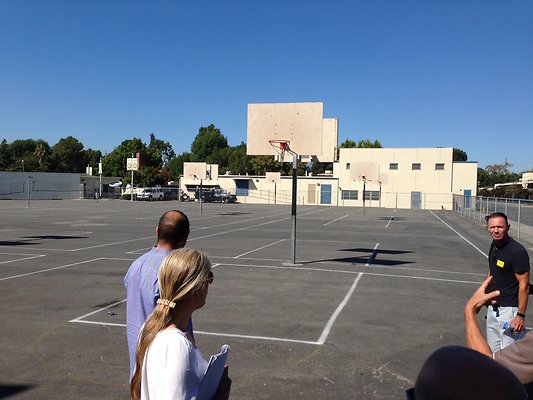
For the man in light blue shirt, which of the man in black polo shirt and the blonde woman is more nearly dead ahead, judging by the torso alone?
the man in black polo shirt

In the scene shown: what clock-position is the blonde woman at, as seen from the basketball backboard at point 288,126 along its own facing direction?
The blonde woman is roughly at 12 o'clock from the basketball backboard.

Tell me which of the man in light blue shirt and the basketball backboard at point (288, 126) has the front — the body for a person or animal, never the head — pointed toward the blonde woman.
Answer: the basketball backboard

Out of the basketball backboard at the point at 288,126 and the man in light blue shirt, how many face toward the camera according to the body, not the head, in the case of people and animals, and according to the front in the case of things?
1

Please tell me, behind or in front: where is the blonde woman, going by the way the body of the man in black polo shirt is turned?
in front

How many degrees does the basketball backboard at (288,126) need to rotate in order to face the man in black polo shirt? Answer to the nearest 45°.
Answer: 0° — it already faces them

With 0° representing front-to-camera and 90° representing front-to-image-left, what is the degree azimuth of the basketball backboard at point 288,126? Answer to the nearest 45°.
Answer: approximately 0°

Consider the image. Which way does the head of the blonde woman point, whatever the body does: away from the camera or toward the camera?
away from the camera

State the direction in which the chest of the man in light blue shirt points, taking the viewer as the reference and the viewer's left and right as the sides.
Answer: facing away from the viewer and to the right of the viewer

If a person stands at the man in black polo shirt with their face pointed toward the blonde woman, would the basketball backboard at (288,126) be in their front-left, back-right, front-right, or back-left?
back-right

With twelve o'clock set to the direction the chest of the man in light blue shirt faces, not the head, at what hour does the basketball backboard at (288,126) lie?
The basketball backboard is roughly at 11 o'clock from the man in light blue shirt.

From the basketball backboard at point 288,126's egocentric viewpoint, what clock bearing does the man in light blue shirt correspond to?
The man in light blue shirt is roughly at 12 o'clock from the basketball backboard.
